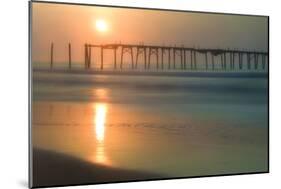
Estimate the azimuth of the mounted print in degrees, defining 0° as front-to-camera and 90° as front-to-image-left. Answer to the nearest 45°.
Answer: approximately 315°
